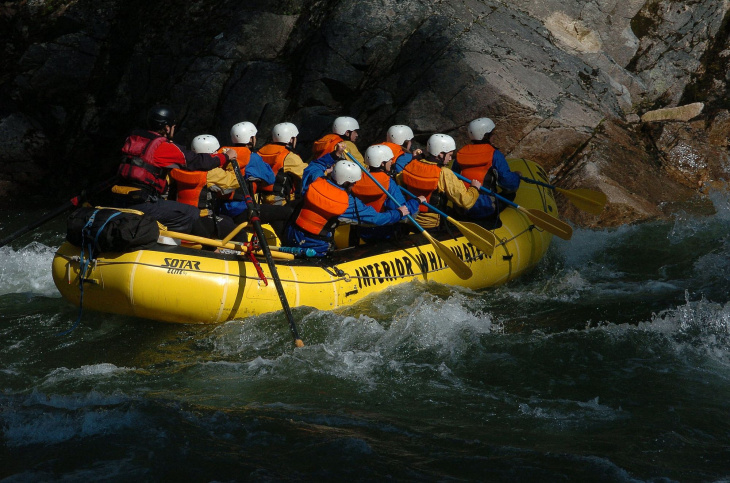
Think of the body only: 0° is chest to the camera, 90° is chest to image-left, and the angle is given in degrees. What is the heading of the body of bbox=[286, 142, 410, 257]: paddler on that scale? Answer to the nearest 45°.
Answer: approximately 225°

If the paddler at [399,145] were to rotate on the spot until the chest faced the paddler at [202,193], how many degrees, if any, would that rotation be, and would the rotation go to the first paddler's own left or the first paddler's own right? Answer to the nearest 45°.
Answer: approximately 180°

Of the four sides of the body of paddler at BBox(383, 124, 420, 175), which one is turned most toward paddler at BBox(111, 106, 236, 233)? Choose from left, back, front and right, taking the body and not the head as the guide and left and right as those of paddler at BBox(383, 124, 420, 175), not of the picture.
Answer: back

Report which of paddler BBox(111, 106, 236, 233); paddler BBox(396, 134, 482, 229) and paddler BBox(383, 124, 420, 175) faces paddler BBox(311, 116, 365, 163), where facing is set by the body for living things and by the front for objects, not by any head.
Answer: paddler BBox(111, 106, 236, 233)

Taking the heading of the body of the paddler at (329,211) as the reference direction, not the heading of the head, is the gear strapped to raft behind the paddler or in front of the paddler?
behind

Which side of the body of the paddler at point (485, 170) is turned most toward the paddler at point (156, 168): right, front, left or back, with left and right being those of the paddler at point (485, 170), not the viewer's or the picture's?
back

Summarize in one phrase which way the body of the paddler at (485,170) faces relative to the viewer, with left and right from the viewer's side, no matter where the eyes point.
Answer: facing away from the viewer and to the right of the viewer

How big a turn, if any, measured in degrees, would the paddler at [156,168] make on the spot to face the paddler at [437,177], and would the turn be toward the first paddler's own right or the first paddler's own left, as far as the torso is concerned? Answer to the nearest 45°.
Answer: approximately 45° to the first paddler's own right

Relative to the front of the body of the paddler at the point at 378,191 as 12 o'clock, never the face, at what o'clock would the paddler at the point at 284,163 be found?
the paddler at the point at 284,163 is roughly at 9 o'clock from the paddler at the point at 378,191.

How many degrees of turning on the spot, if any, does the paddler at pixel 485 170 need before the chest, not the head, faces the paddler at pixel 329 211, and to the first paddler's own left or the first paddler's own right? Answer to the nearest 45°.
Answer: approximately 180°

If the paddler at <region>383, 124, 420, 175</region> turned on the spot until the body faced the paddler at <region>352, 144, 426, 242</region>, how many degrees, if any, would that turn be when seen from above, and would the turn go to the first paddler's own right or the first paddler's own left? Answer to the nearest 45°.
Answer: approximately 135° to the first paddler's own right

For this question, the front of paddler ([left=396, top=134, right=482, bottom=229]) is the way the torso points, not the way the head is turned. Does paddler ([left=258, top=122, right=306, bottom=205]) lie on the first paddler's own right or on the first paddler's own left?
on the first paddler's own left

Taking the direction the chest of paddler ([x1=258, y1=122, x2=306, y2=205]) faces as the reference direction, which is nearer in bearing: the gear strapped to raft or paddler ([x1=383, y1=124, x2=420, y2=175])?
the paddler

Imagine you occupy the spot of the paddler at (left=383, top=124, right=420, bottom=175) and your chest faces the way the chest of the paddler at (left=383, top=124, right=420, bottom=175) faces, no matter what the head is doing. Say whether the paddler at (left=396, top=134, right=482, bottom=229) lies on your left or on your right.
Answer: on your right

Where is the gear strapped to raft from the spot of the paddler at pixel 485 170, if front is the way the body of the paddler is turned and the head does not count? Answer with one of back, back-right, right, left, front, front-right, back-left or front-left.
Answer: back
